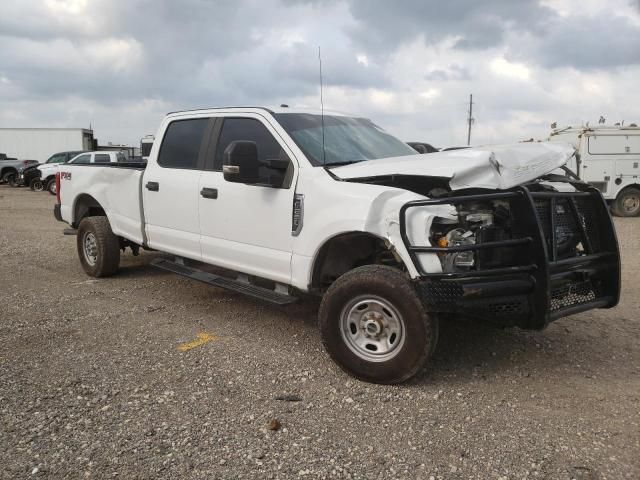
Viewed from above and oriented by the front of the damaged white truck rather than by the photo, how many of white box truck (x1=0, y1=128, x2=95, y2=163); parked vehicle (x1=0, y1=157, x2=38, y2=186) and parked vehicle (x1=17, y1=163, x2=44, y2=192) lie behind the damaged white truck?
3

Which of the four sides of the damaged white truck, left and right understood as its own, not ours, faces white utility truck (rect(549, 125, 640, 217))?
left

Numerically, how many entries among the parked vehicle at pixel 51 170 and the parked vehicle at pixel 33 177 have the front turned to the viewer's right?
0

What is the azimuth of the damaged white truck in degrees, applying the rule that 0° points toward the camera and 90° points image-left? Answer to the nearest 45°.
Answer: approximately 315°

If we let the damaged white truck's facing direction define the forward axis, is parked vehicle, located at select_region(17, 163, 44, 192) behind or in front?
behind

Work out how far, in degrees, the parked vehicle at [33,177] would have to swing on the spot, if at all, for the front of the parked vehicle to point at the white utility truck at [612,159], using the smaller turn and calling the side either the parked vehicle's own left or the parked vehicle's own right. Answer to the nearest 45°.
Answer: approximately 90° to the parked vehicle's own left

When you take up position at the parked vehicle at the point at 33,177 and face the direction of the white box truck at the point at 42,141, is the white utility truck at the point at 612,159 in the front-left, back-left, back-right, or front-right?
back-right

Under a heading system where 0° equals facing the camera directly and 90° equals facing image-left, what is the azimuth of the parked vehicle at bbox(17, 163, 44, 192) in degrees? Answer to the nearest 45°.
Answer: approximately 45°

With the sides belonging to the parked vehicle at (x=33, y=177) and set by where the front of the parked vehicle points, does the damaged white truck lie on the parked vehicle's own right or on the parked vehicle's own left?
on the parked vehicle's own left
